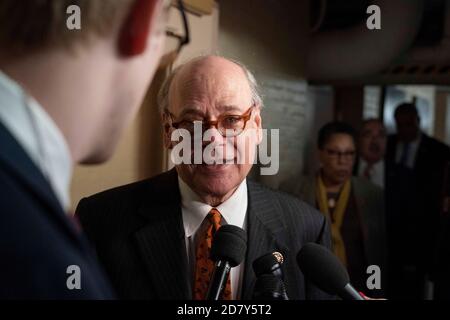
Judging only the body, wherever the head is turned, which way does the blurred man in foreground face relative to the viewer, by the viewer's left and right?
facing away from the viewer and to the right of the viewer

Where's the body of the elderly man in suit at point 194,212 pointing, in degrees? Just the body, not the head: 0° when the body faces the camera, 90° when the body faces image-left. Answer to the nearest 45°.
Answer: approximately 0°

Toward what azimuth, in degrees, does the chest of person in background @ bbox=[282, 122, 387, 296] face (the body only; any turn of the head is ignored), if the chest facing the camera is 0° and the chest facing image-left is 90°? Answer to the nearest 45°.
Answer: approximately 0°

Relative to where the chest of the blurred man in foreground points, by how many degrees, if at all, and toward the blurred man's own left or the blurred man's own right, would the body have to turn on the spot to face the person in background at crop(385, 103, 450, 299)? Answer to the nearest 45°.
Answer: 0° — they already face them

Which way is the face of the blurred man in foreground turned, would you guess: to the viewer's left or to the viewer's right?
to the viewer's right

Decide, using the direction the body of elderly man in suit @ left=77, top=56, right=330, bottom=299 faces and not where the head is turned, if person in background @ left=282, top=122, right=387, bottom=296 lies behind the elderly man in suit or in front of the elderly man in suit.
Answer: behind

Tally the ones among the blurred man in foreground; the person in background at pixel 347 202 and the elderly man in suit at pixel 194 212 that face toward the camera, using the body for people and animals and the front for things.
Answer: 2
